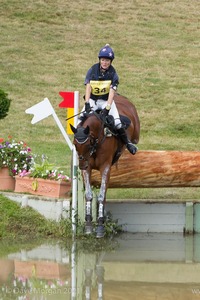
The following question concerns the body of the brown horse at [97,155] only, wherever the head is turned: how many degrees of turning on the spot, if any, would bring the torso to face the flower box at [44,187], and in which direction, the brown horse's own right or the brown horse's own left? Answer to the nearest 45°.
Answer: approximately 90° to the brown horse's own right

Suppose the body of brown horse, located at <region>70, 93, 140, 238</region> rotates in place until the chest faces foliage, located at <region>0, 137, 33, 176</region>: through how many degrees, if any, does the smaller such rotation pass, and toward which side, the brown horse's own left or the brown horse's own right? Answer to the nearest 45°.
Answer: approximately 90° to the brown horse's own right

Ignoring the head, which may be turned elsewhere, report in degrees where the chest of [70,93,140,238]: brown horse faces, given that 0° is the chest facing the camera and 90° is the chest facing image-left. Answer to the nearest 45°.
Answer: approximately 45°
